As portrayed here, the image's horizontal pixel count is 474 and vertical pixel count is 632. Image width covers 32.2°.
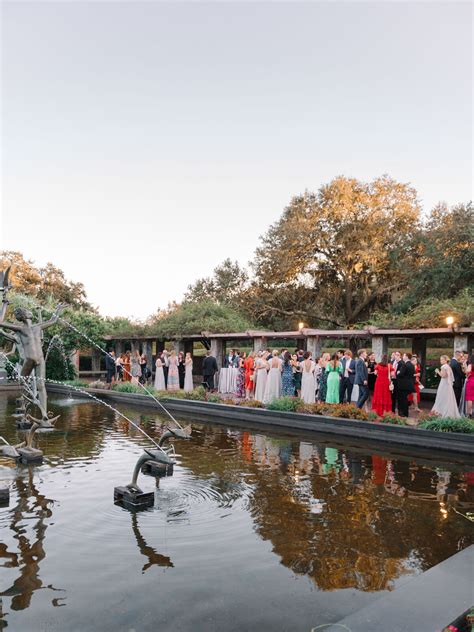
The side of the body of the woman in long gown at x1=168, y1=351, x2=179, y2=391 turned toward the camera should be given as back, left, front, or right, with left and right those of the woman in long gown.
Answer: back

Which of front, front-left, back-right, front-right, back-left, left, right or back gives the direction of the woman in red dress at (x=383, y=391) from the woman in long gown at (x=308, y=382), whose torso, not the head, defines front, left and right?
back-right

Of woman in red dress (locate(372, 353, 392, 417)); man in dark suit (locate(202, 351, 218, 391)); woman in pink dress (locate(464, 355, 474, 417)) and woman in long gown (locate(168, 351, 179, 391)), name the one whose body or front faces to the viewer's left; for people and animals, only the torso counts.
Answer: the woman in pink dress

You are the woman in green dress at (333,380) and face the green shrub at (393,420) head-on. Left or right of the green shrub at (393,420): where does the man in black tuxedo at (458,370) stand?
left

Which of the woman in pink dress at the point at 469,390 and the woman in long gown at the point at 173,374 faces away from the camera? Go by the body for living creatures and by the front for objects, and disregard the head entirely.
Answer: the woman in long gown

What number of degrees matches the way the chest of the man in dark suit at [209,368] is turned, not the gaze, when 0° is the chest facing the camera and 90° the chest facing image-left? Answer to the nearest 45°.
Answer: approximately 180°

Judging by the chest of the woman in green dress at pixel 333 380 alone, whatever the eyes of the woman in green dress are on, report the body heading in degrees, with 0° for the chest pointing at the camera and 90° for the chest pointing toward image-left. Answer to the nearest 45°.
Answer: approximately 180°

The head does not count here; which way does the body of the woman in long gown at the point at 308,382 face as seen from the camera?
away from the camera

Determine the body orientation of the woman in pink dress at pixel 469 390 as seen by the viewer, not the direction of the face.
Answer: to the viewer's left

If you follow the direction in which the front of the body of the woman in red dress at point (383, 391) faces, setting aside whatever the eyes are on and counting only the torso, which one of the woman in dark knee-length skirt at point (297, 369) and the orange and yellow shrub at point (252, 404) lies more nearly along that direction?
the woman in dark knee-length skirt
